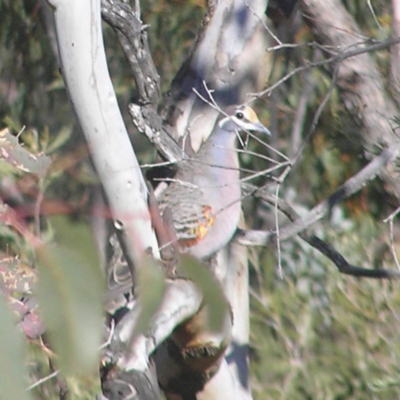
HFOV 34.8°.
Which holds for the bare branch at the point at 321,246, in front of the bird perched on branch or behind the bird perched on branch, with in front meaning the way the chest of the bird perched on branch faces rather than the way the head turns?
in front

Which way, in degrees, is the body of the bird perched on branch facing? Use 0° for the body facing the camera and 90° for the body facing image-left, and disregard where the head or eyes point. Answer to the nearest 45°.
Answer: approximately 270°
